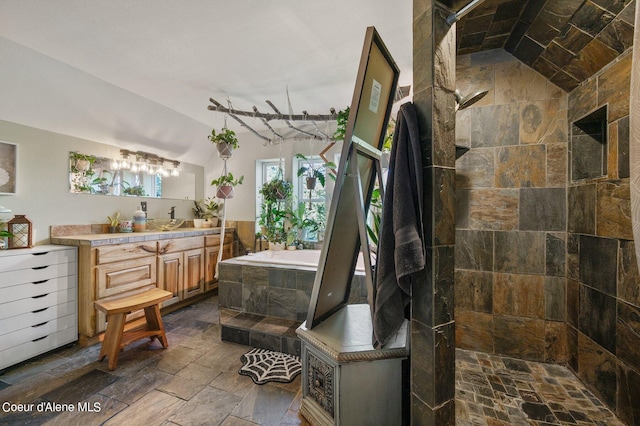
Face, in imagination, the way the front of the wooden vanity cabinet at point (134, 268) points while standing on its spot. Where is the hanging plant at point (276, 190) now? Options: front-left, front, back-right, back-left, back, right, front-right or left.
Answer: front-left

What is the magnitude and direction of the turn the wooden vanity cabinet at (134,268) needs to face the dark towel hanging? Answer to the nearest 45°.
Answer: approximately 45° to its right

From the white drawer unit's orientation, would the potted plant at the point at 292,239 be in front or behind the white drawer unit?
in front

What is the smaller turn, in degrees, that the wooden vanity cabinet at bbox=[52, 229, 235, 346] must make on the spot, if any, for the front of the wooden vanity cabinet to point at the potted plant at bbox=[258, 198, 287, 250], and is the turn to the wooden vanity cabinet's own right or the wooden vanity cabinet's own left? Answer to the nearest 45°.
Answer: approximately 45° to the wooden vanity cabinet's own left

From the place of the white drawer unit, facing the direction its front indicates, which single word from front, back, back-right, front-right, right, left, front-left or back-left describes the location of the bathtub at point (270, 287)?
front

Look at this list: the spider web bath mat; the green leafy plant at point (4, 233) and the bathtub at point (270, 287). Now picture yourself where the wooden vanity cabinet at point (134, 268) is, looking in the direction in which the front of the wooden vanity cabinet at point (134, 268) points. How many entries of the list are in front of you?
2

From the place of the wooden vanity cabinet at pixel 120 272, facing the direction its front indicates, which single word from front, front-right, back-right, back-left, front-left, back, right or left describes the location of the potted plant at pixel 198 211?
left

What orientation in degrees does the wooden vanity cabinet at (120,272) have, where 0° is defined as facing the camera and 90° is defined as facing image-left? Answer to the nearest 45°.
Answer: approximately 315°

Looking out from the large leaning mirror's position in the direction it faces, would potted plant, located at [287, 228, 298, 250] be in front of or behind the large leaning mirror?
in front

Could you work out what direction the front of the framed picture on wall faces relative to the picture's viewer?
facing the viewer and to the right of the viewer

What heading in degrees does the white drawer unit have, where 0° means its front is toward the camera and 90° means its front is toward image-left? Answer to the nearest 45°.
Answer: approximately 315°
